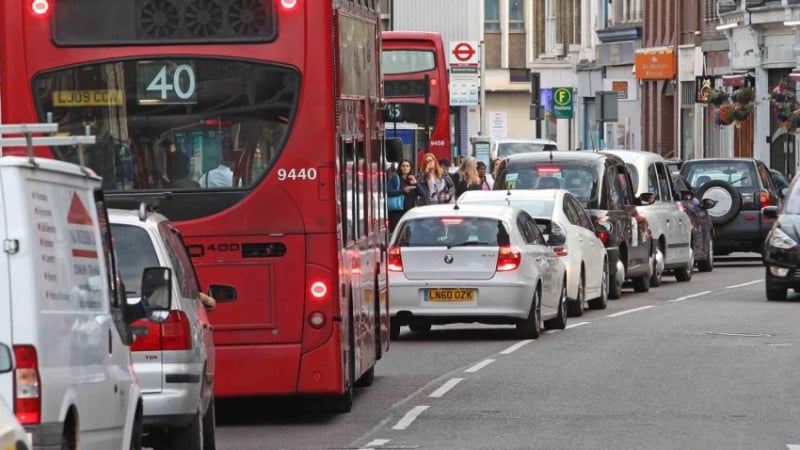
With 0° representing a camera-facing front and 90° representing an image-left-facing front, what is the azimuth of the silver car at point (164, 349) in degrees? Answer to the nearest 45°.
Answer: approximately 180°

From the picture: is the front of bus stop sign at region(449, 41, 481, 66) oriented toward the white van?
yes

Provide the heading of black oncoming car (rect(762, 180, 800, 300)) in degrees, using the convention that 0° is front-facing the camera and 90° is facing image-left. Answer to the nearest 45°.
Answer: approximately 0°

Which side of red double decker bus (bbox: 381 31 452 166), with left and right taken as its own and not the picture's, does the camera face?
back

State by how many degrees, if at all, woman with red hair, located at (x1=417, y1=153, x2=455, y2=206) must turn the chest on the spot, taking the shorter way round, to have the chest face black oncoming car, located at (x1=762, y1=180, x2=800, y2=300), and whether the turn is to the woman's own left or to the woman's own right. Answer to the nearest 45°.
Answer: approximately 45° to the woman's own left

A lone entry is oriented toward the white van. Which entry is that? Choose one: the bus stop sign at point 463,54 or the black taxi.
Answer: the bus stop sign

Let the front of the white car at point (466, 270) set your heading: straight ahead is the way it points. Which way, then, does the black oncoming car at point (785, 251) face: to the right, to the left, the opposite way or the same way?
the opposite way

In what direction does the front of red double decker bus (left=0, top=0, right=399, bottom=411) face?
away from the camera

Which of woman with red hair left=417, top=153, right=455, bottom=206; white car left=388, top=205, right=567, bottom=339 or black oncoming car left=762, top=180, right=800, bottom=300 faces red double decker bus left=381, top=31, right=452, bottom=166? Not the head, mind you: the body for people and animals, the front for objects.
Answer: the white car

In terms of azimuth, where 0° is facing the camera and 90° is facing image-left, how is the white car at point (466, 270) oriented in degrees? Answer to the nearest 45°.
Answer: approximately 180°
